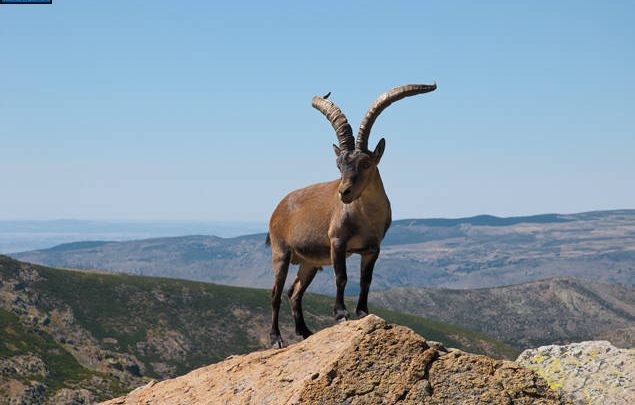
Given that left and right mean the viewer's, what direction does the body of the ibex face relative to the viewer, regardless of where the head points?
facing the viewer and to the right of the viewer
